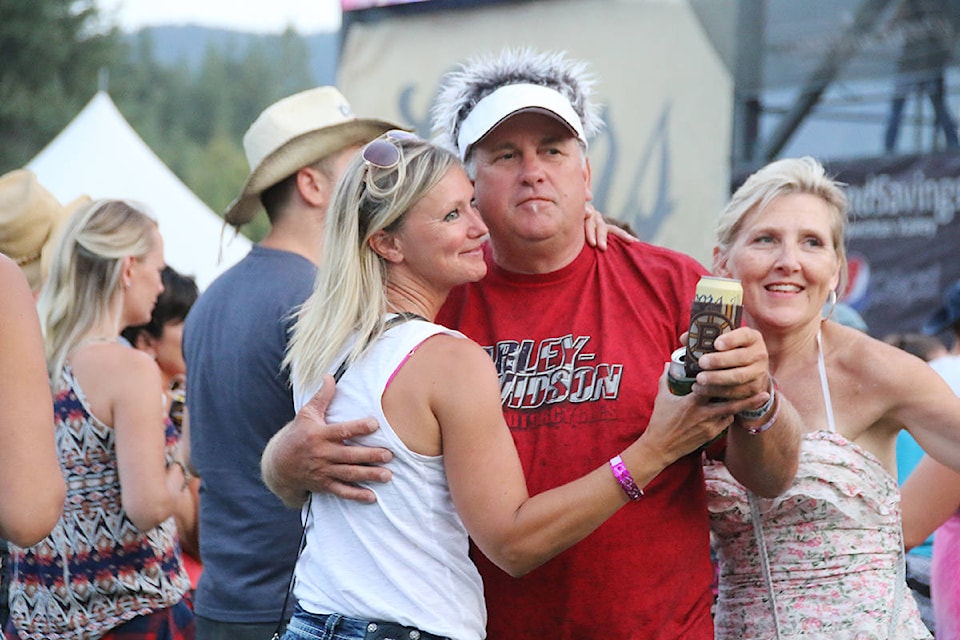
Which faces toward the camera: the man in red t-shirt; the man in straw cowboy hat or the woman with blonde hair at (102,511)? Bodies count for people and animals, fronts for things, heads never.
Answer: the man in red t-shirt

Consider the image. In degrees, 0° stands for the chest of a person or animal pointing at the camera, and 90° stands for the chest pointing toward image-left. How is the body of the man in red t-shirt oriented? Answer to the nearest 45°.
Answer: approximately 0°

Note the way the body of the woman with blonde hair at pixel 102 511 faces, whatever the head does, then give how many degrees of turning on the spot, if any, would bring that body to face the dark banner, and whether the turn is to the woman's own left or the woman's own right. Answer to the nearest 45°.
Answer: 0° — they already face it

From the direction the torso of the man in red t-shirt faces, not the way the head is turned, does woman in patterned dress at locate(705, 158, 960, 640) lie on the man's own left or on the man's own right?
on the man's own left

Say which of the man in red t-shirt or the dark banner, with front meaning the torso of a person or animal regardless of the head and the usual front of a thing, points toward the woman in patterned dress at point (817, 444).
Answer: the dark banner

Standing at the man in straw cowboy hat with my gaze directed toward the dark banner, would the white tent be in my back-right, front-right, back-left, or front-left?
front-left

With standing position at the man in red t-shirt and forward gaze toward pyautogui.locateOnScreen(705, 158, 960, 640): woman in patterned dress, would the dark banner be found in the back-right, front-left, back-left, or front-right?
front-left

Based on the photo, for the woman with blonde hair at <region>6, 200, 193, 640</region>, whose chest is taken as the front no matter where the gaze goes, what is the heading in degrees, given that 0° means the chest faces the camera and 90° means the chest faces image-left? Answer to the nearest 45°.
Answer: approximately 225°

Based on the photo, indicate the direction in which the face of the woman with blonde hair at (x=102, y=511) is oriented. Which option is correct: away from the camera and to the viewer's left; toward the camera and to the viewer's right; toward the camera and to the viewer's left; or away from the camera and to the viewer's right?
away from the camera and to the viewer's right

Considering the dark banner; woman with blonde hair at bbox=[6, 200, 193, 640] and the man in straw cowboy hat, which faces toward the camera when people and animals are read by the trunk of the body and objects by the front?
the dark banner

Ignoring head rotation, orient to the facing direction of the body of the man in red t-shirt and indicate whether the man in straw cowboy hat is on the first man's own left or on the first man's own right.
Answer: on the first man's own right

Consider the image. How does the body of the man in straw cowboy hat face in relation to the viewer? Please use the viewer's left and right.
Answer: facing away from the viewer and to the right of the viewer

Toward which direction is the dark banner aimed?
toward the camera

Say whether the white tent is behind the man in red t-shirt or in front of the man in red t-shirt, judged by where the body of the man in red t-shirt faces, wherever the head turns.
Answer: behind

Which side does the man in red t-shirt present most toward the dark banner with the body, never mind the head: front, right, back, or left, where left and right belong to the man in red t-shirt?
back
